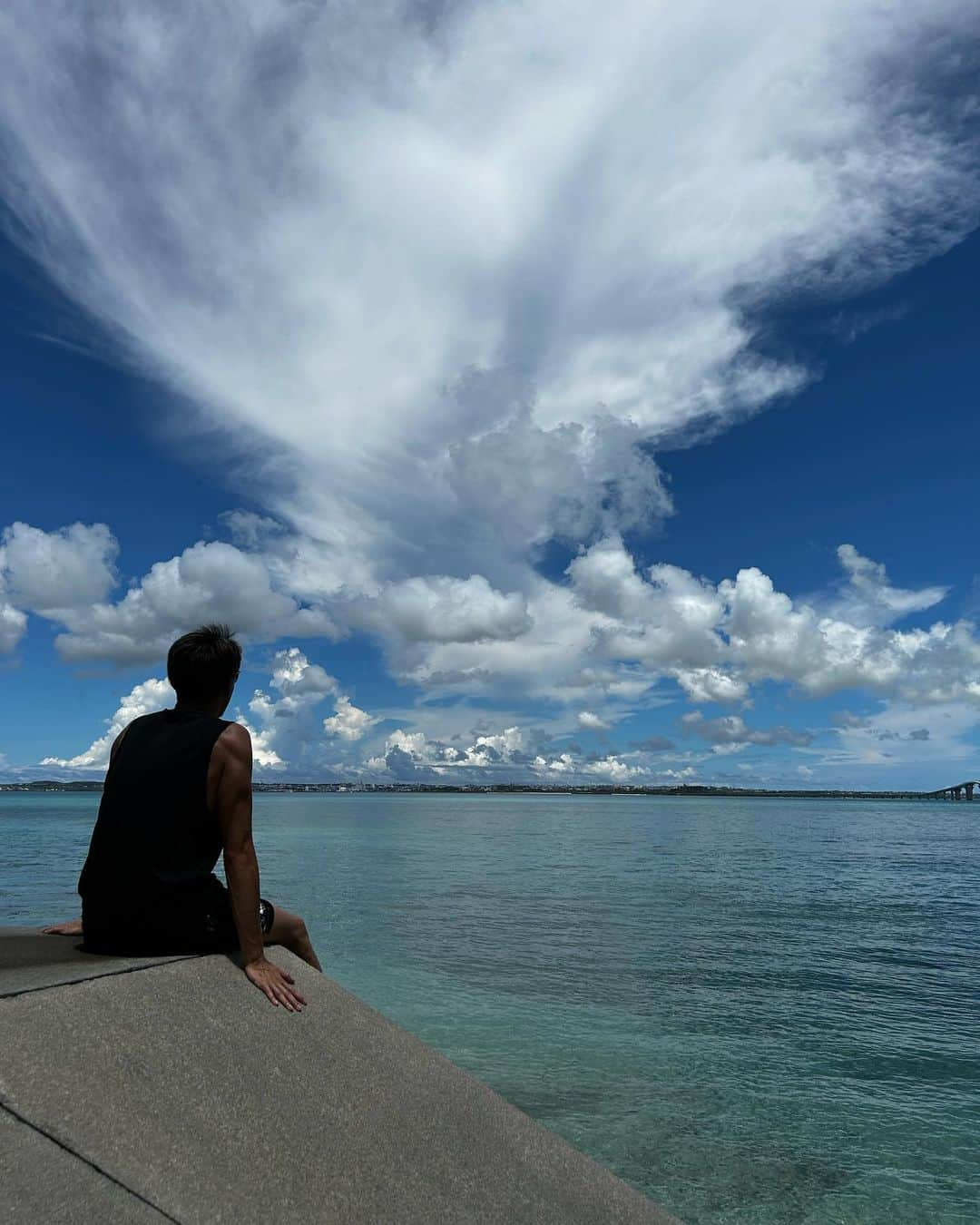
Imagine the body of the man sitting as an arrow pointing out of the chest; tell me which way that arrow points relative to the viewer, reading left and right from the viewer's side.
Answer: facing away from the viewer and to the right of the viewer
